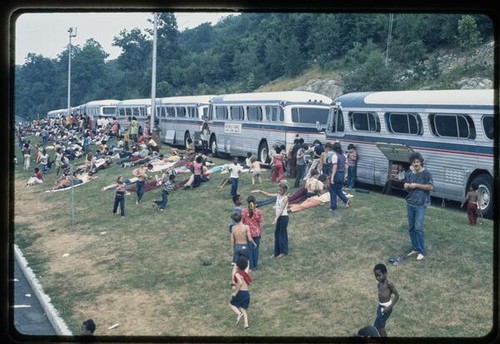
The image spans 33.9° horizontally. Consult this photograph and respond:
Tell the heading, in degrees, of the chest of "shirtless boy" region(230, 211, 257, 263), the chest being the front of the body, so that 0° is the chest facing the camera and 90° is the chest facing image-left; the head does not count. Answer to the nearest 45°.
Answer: approximately 180°

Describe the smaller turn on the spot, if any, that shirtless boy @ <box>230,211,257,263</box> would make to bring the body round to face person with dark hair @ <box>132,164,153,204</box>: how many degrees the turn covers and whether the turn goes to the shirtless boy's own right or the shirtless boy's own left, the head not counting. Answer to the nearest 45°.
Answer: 0° — they already face them

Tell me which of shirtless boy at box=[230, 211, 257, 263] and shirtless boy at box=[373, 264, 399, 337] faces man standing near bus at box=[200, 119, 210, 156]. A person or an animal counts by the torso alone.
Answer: shirtless boy at box=[230, 211, 257, 263]

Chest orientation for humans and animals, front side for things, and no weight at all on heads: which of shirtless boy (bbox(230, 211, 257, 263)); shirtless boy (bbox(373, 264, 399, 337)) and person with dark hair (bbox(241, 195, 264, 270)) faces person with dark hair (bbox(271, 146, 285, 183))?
shirtless boy (bbox(230, 211, 257, 263))
